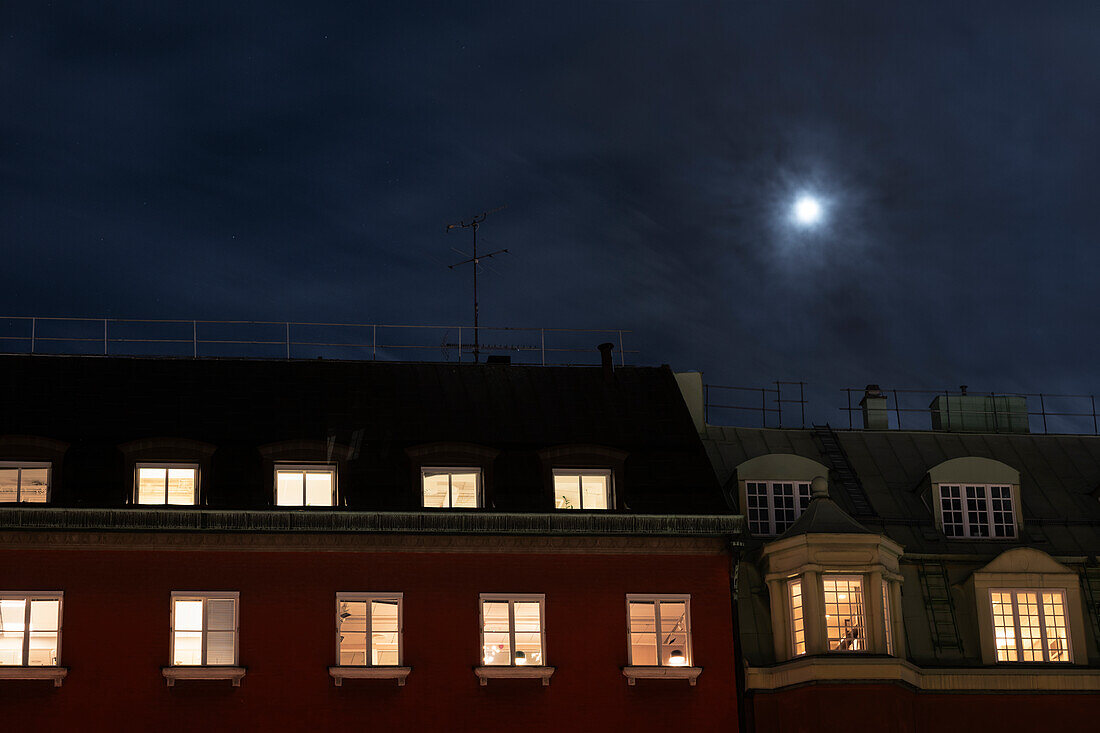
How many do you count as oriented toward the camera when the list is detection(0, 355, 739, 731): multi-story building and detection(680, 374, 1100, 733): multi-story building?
2

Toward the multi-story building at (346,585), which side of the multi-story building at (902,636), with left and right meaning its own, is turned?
right

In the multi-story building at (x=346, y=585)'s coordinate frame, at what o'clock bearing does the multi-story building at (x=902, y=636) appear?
the multi-story building at (x=902, y=636) is roughly at 9 o'clock from the multi-story building at (x=346, y=585).

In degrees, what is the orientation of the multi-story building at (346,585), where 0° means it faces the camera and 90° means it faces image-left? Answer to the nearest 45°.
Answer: approximately 0°

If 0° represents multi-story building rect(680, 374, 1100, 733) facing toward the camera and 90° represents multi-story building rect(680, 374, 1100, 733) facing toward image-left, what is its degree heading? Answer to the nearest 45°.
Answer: approximately 0°
